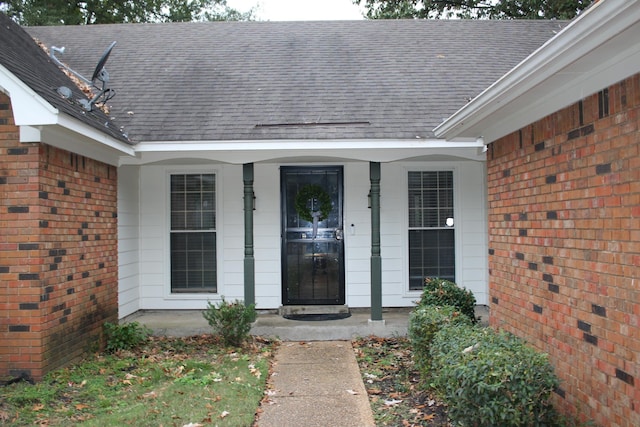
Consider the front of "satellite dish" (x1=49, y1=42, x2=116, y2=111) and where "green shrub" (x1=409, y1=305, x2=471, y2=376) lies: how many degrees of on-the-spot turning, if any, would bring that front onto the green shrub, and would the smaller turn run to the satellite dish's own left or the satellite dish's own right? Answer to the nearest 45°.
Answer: approximately 135° to the satellite dish's own left

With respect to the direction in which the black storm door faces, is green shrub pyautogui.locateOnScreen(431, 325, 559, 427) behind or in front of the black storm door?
in front

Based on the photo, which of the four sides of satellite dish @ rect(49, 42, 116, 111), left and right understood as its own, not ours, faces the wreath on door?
back

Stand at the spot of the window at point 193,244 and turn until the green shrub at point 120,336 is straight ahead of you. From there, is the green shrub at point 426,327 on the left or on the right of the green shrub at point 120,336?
left

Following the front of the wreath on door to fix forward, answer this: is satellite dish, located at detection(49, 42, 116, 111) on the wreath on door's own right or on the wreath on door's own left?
on the wreath on door's own right

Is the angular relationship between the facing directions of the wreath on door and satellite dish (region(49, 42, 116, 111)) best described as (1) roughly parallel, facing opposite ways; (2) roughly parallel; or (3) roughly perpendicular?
roughly perpendicular

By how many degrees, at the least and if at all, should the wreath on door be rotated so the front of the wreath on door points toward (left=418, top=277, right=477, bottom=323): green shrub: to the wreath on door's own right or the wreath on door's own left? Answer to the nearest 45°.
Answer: approximately 45° to the wreath on door's own left

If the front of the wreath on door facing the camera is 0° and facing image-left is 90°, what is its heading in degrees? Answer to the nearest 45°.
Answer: approximately 0°

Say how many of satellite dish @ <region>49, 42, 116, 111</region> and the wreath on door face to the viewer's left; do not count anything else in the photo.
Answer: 1

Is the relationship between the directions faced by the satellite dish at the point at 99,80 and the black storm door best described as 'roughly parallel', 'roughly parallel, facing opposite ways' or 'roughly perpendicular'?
roughly perpendicular

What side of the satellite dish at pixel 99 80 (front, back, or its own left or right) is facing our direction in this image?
left
